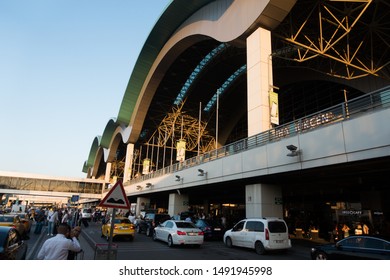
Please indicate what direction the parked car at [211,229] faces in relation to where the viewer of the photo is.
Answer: facing away from the viewer and to the left of the viewer

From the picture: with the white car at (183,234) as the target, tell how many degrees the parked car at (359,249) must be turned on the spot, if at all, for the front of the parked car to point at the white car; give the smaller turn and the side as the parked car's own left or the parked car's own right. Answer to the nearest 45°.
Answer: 0° — it already faces it

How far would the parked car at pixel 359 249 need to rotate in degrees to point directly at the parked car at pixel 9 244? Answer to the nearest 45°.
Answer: approximately 45° to its left

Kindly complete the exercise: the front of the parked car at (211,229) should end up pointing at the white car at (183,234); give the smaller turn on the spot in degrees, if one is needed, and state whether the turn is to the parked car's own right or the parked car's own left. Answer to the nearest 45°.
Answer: approximately 135° to the parked car's own left

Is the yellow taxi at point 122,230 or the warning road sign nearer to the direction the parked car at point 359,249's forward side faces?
the yellow taxi

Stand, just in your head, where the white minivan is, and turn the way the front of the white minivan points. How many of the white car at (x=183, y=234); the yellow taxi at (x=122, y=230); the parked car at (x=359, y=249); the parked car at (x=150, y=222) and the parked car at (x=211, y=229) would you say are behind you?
1

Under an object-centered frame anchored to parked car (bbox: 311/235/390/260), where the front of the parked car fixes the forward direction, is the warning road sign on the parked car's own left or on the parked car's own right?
on the parked car's own left

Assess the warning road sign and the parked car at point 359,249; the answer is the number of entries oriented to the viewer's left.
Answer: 1

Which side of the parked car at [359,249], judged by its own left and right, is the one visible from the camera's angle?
left

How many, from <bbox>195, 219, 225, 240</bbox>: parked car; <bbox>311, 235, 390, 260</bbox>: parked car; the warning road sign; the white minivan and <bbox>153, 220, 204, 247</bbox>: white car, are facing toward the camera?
1

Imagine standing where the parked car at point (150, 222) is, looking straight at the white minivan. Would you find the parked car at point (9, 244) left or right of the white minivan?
right

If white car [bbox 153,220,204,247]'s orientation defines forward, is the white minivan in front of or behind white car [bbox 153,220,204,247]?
behind

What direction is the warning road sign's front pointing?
toward the camera

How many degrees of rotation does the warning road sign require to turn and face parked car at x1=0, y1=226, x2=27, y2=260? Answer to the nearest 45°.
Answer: approximately 135° to its right
